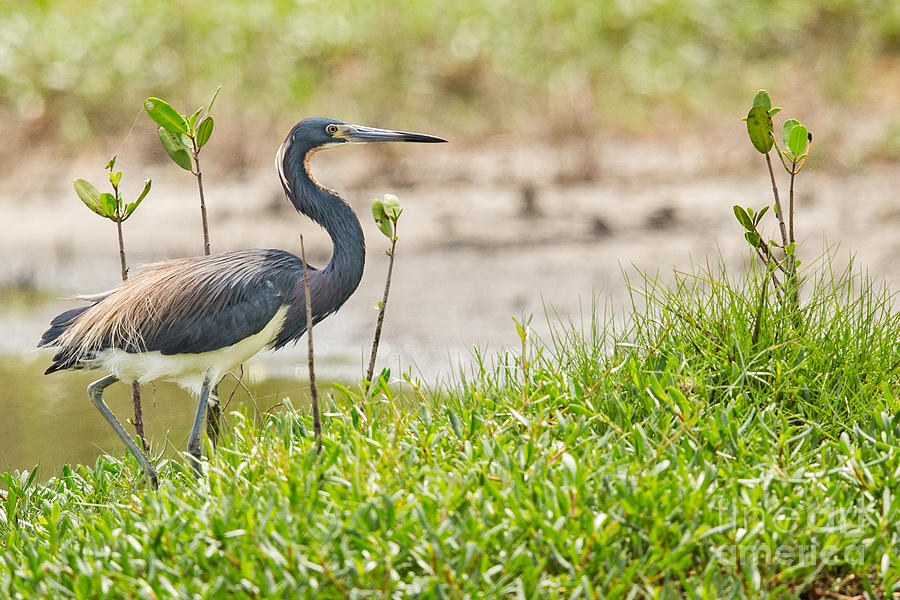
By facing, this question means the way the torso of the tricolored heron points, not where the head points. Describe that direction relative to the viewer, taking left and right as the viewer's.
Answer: facing to the right of the viewer
